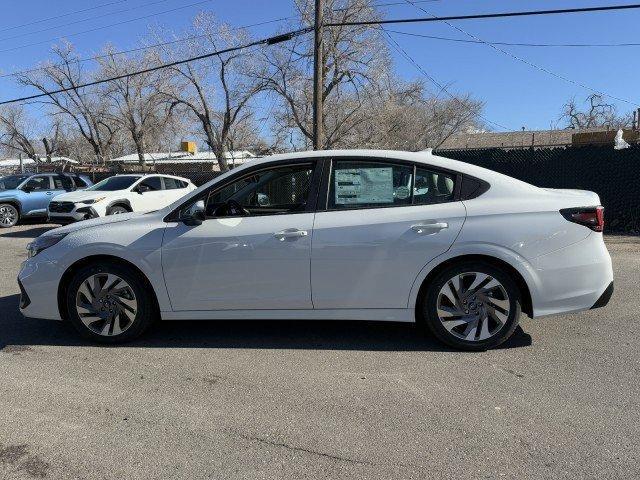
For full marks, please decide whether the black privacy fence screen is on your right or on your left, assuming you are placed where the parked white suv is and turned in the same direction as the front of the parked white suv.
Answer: on your left

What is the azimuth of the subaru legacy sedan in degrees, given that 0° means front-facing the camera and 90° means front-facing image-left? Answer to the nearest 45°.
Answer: approximately 90°

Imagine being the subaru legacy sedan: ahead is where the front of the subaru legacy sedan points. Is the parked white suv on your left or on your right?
on your right

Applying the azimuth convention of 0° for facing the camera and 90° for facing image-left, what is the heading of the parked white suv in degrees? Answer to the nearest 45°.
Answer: approximately 45°

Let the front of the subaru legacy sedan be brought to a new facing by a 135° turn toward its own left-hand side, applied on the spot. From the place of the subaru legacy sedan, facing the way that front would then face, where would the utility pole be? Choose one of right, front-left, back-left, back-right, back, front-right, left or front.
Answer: back-left

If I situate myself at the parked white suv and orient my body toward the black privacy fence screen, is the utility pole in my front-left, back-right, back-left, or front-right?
front-left

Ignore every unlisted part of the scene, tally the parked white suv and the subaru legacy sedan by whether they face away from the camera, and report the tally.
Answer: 0

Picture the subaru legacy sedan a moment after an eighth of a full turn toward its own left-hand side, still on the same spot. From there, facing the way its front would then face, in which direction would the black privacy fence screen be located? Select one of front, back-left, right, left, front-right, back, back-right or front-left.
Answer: back

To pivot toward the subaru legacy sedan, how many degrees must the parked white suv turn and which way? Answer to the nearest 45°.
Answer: approximately 45° to its left

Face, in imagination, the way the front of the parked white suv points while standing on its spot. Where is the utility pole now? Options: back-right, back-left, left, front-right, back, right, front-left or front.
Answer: back-left
